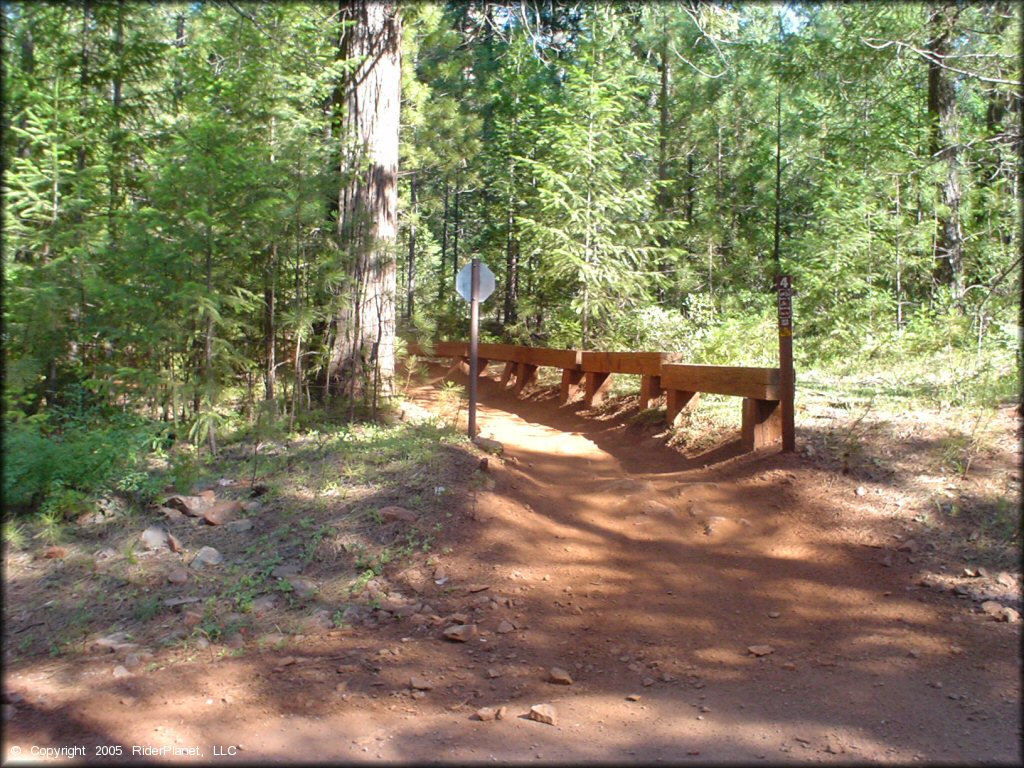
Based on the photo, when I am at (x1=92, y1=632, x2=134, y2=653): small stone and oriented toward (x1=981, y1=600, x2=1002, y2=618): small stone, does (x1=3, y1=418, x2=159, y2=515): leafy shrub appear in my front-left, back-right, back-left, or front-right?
back-left

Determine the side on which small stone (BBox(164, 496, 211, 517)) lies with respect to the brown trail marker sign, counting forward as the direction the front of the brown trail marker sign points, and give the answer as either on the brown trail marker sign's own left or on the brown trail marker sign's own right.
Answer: on the brown trail marker sign's own right

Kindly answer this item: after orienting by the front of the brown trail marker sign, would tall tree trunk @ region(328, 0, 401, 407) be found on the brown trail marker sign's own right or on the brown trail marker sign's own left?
on the brown trail marker sign's own right

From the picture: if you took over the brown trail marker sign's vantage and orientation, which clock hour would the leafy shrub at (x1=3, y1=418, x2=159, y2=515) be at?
The leafy shrub is roughly at 2 o'clock from the brown trail marker sign.

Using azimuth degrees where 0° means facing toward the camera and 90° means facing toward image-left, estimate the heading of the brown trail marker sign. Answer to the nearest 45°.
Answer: approximately 0°

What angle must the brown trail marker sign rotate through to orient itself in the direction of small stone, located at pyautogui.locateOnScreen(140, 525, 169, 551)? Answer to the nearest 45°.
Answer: approximately 45° to its right

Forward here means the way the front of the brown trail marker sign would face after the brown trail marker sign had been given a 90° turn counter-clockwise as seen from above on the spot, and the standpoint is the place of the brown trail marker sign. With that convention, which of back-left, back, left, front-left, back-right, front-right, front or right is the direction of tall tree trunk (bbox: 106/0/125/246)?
back

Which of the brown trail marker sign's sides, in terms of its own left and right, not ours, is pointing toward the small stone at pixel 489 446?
right

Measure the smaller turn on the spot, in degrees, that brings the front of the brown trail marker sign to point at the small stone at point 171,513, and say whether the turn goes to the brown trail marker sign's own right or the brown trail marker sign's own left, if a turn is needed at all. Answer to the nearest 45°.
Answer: approximately 45° to the brown trail marker sign's own right

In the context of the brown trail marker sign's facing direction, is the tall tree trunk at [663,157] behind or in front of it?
behind
